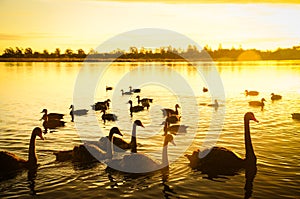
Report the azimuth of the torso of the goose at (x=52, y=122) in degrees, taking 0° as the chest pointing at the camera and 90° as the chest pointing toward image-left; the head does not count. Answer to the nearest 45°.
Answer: approximately 90°

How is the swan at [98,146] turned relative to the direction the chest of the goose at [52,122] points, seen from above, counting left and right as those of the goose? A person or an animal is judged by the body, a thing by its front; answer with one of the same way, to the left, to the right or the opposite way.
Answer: the opposite way

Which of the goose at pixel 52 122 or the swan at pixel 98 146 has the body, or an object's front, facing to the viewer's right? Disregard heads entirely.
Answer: the swan

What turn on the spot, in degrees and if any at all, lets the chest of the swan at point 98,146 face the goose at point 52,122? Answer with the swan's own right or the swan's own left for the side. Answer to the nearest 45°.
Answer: approximately 90° to the swan's own left

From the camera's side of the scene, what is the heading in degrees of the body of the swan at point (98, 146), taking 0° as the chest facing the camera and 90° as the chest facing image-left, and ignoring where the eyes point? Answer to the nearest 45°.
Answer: approximately 270°

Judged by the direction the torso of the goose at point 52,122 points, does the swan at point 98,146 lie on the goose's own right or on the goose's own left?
on the goose's own left

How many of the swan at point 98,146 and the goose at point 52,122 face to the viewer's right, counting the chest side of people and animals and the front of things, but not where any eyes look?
1
